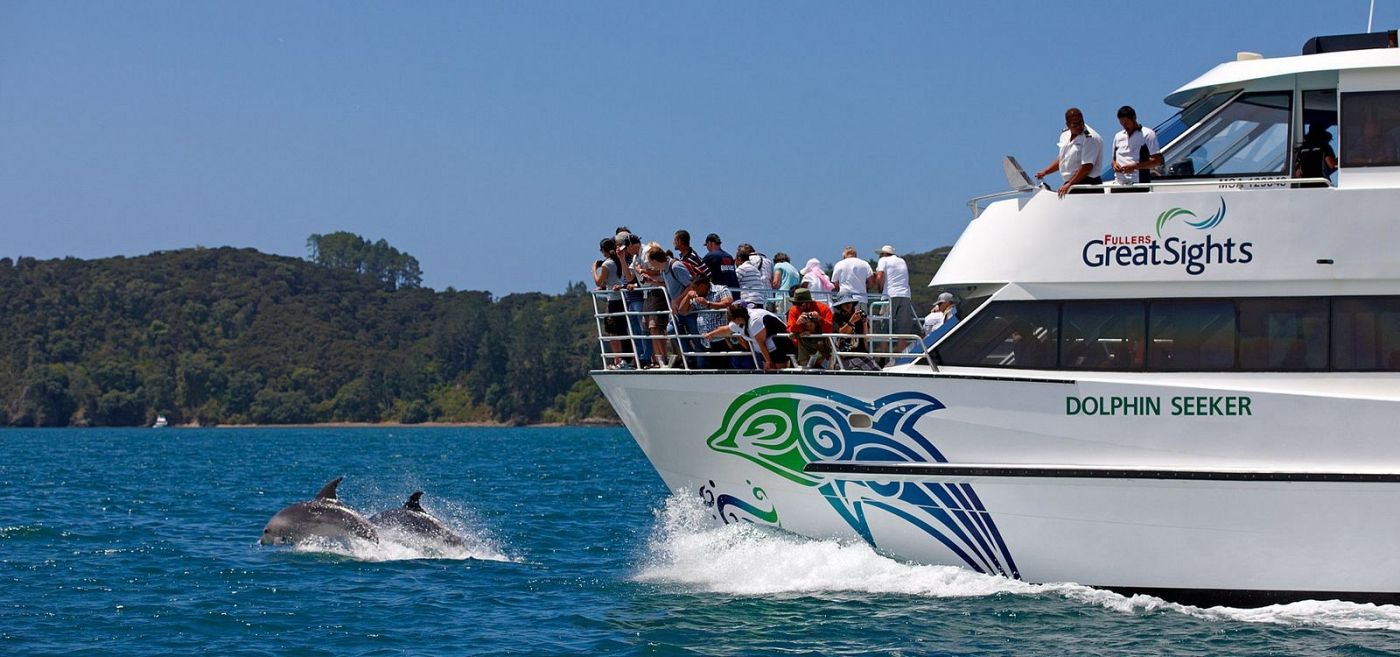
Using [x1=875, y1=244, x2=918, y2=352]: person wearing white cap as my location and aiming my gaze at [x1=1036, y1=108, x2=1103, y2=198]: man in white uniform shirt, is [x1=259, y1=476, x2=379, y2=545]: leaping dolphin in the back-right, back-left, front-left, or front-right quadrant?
back-right

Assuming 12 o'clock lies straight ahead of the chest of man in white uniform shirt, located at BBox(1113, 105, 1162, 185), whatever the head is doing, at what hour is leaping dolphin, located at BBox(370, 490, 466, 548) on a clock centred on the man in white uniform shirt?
The leaping dolphin is roughly at 2 o'clock from the man in white uniform shirt.

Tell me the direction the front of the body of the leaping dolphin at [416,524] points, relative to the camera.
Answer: to the viewer's left

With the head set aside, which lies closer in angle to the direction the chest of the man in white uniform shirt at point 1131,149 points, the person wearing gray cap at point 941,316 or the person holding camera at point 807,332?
the person holding camera

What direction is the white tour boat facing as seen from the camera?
to the viewer's left

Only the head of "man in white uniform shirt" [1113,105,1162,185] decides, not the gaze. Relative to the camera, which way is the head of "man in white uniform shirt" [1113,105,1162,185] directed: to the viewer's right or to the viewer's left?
to the viewer's left

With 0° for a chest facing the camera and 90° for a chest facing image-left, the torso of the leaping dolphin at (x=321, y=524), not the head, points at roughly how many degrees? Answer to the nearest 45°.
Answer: approximately 90°

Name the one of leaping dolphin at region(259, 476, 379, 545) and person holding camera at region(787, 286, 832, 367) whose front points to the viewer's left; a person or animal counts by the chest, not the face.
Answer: the leaping dolphin

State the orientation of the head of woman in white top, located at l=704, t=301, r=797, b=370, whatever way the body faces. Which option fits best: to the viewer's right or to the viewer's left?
to the viewer's left
